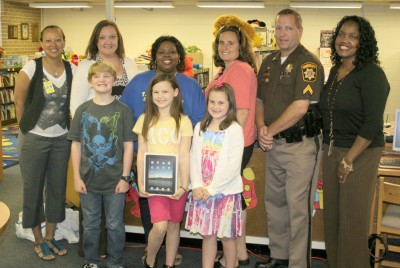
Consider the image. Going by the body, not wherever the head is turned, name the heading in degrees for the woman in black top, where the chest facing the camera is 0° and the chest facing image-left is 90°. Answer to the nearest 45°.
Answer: approximately 45°

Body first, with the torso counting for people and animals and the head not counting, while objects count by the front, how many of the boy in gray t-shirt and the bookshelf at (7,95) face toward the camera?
2

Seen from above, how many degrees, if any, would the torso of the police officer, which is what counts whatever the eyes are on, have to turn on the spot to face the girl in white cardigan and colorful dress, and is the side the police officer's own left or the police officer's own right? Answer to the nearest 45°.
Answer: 0° — they already face them

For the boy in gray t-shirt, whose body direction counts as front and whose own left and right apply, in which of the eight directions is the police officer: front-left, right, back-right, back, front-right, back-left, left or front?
left

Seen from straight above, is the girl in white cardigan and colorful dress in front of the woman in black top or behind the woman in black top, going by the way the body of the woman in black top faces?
in front

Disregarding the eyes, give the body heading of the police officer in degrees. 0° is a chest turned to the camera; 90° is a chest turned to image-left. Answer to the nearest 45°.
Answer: approximately 45°

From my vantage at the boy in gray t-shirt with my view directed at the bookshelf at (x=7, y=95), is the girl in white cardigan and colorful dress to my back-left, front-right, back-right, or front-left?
back-right

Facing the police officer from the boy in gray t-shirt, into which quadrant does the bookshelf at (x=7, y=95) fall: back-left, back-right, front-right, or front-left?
back-left

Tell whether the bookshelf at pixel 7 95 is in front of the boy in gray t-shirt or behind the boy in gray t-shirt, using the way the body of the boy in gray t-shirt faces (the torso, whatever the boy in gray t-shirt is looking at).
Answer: behind

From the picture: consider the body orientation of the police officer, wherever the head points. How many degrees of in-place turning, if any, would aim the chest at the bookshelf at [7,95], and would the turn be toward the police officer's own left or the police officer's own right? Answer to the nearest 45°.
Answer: approximately 90° to the police officer's own right
